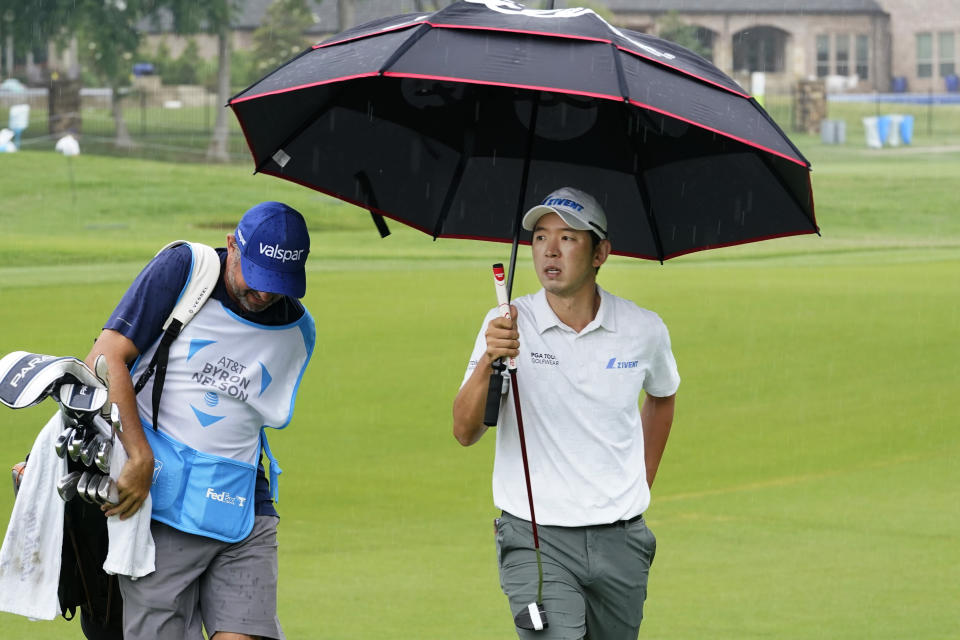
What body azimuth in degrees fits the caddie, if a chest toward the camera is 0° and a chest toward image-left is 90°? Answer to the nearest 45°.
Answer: approximately 315°

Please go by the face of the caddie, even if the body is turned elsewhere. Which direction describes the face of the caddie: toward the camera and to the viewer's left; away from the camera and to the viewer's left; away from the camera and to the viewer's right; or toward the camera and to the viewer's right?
toward the camera and to the viewer's right

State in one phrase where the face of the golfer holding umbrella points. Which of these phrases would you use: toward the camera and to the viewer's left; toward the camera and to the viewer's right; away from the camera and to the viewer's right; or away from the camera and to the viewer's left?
toward the camera and to the viewer's left
